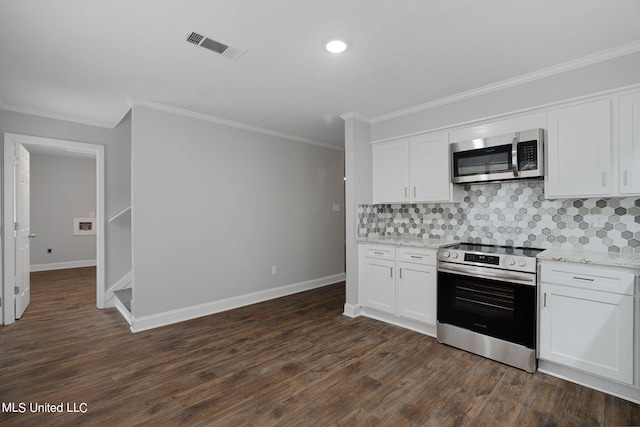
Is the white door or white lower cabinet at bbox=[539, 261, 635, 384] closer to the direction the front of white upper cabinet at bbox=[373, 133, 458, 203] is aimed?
the white door

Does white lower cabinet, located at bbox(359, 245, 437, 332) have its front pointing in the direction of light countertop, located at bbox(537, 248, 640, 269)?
no

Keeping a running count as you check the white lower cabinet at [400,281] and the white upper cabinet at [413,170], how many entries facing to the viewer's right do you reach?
0

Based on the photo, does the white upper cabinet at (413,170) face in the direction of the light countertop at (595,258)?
no

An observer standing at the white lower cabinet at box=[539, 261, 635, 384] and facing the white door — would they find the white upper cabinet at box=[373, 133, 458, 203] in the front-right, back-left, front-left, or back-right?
front-right

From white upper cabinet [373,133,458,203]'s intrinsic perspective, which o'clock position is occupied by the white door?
The white door is roughly at 1 o'clock from the white upper cabinet.

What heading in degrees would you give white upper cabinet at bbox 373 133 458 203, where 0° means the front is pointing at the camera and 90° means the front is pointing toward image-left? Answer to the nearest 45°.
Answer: approximately 45°

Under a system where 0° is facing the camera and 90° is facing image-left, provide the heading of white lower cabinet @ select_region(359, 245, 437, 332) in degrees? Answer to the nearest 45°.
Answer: approximately 45°

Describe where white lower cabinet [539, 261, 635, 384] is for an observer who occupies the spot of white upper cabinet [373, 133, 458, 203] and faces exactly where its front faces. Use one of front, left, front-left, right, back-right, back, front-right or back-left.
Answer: left

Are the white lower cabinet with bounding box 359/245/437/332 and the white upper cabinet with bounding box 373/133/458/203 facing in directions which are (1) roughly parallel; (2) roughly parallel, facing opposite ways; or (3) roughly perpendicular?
roughly parallel
